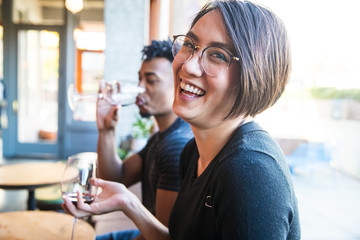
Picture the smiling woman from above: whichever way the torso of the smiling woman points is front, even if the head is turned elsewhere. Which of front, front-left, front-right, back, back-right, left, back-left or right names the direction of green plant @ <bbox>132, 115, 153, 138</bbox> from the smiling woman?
back-right

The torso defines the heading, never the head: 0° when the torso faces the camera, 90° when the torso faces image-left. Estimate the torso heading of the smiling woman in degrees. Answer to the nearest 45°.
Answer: approximately 45°

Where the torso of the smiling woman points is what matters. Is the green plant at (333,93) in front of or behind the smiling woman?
behind

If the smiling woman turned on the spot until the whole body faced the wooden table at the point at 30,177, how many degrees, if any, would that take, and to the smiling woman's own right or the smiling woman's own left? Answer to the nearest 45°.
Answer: approximately 90° to the smiling woman's own right
